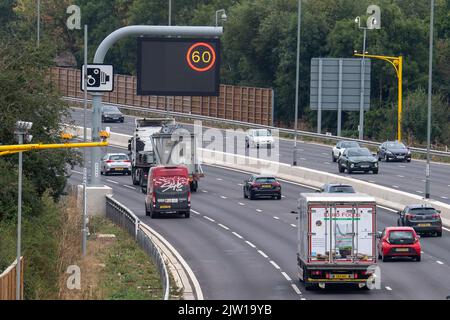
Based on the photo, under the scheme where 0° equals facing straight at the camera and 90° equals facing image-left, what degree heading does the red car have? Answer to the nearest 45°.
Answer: approximately 180°

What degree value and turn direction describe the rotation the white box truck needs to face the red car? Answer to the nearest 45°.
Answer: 0° — it already faces it

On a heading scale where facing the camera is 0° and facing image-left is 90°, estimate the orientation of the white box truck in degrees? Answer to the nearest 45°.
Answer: approximately 180°

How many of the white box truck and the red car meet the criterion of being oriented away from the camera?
2

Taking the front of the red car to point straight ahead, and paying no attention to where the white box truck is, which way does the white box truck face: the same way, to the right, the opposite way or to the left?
the same way
